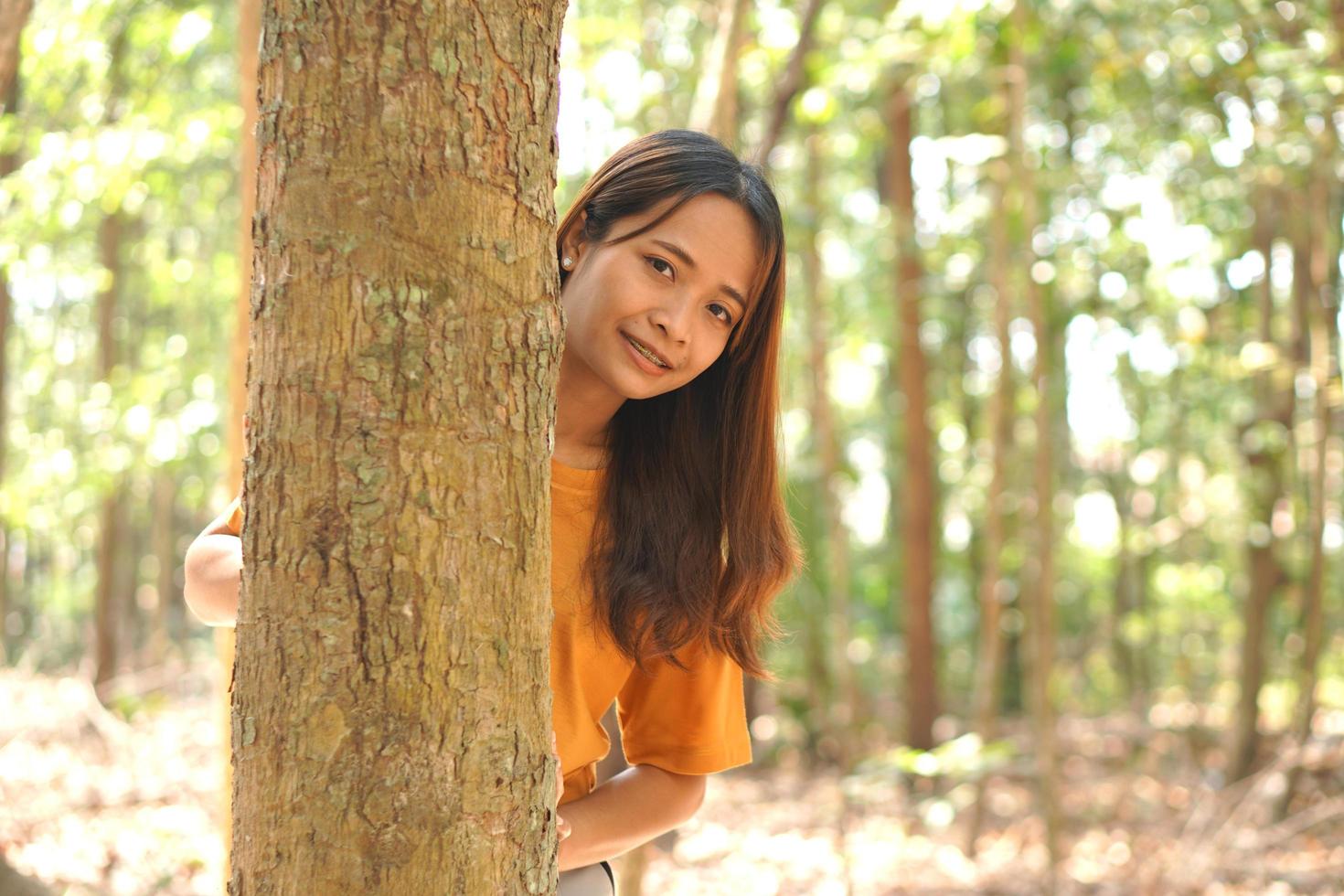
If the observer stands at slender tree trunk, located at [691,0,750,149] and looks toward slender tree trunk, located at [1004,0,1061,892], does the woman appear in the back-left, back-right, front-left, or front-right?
back-right

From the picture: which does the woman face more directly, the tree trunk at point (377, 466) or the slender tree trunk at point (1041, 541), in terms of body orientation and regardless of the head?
the tree trunk

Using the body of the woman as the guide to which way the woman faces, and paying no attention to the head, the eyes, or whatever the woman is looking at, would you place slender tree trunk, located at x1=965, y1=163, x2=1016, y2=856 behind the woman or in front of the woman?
behind

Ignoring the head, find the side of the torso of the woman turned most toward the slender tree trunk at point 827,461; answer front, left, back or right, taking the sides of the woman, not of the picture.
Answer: back

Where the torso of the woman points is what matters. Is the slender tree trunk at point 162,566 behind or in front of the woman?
behind

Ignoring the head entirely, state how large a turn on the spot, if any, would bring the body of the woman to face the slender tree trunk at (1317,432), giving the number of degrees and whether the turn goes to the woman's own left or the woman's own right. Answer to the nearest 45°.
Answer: approximately 135° to the woman's own left

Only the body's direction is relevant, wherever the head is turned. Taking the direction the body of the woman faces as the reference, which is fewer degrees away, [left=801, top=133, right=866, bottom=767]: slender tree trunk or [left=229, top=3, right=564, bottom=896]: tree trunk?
the tree trunk

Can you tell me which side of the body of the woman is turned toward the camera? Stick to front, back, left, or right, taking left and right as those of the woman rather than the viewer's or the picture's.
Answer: front

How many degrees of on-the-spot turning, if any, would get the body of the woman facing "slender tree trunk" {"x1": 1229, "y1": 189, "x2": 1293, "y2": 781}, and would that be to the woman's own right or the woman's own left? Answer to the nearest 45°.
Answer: approximately 135° to the woman's own left

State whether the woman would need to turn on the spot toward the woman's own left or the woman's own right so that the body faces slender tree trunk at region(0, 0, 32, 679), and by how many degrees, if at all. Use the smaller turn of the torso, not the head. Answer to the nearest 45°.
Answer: approximately 135° to the woman's own right

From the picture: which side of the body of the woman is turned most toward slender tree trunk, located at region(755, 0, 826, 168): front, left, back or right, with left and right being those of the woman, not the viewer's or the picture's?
back
